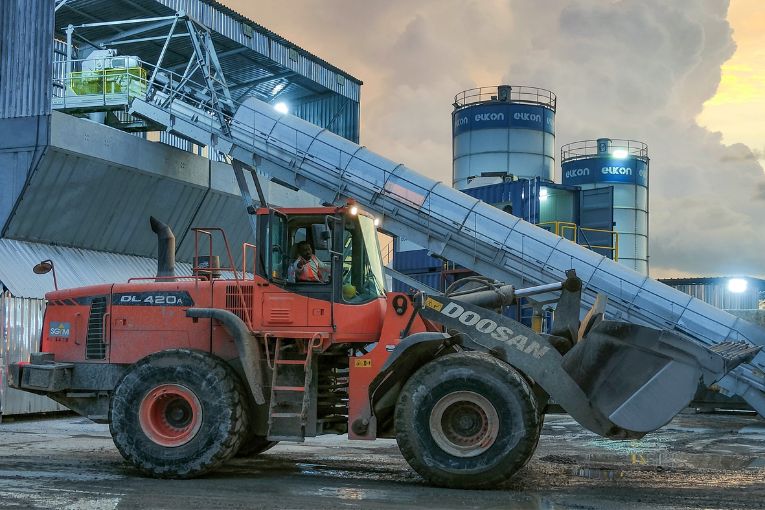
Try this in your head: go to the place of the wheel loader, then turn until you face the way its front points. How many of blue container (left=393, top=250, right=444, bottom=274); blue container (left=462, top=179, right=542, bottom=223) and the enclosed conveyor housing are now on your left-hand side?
3

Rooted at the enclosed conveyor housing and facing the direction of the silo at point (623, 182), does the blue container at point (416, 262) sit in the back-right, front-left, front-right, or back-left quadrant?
front-left

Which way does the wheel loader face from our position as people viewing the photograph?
facing to the right of the viewer

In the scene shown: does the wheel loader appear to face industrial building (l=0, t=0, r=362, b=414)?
no

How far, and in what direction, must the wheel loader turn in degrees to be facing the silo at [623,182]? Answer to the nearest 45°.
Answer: approximately 90° to its left

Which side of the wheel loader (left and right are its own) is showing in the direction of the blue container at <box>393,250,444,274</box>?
left

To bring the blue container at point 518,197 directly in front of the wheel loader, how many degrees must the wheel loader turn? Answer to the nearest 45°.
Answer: approximately 90° to its left

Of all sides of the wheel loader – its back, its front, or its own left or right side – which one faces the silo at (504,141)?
left
